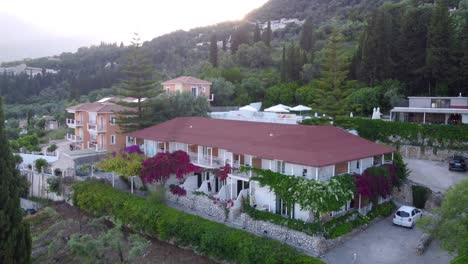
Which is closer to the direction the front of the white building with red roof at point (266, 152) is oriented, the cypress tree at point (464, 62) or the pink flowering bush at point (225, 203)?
the pink flowering bush

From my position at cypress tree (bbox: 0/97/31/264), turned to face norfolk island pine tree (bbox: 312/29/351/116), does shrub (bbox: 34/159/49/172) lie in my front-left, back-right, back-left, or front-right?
front-left

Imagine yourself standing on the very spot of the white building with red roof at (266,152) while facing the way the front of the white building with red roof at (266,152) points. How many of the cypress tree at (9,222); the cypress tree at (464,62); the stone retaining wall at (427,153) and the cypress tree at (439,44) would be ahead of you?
1

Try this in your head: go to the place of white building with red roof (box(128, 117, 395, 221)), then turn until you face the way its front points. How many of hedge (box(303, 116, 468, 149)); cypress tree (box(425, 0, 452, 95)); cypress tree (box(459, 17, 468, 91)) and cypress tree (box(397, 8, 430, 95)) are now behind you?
4

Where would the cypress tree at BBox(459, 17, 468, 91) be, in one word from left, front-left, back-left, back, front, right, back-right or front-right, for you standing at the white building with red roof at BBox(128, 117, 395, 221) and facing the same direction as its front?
back

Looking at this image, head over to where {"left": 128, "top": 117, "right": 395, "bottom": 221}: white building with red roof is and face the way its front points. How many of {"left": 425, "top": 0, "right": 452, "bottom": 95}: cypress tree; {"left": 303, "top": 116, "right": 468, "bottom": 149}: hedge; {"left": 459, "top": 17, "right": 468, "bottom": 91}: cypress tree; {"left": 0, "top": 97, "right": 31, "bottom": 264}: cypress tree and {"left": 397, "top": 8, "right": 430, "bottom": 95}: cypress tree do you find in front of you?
1

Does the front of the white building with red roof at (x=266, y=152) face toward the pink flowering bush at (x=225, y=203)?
yes

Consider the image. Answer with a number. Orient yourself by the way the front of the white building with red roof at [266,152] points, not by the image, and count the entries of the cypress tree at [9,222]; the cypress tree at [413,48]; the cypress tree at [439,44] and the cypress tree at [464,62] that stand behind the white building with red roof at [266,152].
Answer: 3

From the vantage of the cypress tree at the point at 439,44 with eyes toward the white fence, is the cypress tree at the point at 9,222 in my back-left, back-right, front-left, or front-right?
front-left

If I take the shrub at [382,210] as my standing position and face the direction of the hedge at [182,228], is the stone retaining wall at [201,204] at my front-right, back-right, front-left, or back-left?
front-right

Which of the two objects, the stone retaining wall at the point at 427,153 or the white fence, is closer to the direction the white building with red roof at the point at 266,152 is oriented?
the white fence

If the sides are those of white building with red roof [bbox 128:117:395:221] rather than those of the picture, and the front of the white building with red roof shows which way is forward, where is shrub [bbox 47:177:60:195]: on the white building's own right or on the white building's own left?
on the white building's own right

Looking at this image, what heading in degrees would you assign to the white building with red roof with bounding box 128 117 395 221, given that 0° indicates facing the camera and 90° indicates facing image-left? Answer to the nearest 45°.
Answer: approximately 45°

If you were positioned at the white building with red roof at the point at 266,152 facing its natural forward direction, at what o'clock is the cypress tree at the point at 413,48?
The cypress tree is roughly at 6 o'clock from the white building with red roof.

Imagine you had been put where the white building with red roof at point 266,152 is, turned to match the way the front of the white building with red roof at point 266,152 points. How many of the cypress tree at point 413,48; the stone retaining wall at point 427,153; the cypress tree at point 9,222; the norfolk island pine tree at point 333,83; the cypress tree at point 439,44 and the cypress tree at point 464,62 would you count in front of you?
1

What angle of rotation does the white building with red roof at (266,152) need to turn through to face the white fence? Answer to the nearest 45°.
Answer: approximately 45° to its right
